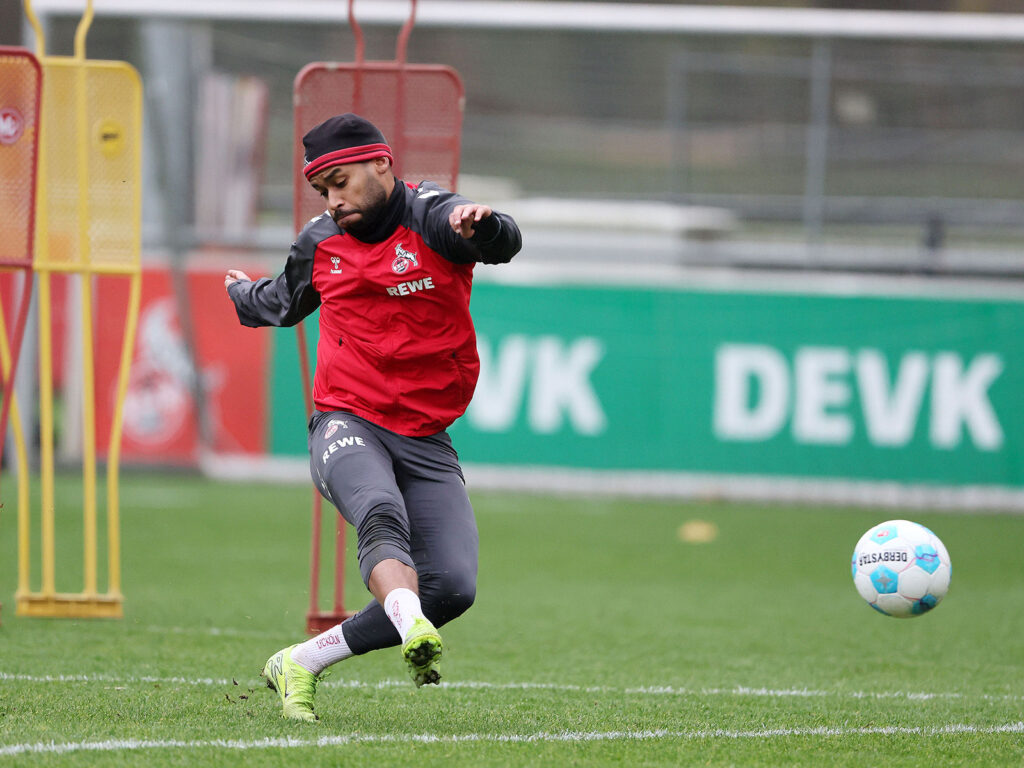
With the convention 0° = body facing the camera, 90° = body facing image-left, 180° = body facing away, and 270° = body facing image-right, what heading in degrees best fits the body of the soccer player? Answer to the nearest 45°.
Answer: approximately 0°

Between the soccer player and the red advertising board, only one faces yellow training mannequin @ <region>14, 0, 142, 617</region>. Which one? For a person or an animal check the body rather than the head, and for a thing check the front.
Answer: the red advertising board

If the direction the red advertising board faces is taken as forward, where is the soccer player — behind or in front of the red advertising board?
in front

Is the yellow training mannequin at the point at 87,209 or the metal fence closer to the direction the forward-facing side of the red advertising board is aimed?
the yellow training mannequin

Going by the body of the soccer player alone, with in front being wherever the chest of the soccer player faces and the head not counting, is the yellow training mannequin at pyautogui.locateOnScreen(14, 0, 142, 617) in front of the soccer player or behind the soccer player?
behind

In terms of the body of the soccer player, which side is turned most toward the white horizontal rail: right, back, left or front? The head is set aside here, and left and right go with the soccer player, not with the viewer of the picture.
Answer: back

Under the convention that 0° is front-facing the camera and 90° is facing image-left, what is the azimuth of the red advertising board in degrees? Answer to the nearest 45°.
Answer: approximately 0°

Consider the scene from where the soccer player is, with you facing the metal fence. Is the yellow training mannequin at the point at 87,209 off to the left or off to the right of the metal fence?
left

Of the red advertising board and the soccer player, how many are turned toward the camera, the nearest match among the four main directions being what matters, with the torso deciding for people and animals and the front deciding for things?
2

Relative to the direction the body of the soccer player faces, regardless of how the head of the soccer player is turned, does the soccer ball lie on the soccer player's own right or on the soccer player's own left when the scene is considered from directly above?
on the soccer player's own left

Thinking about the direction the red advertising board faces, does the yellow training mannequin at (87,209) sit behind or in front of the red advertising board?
in front
